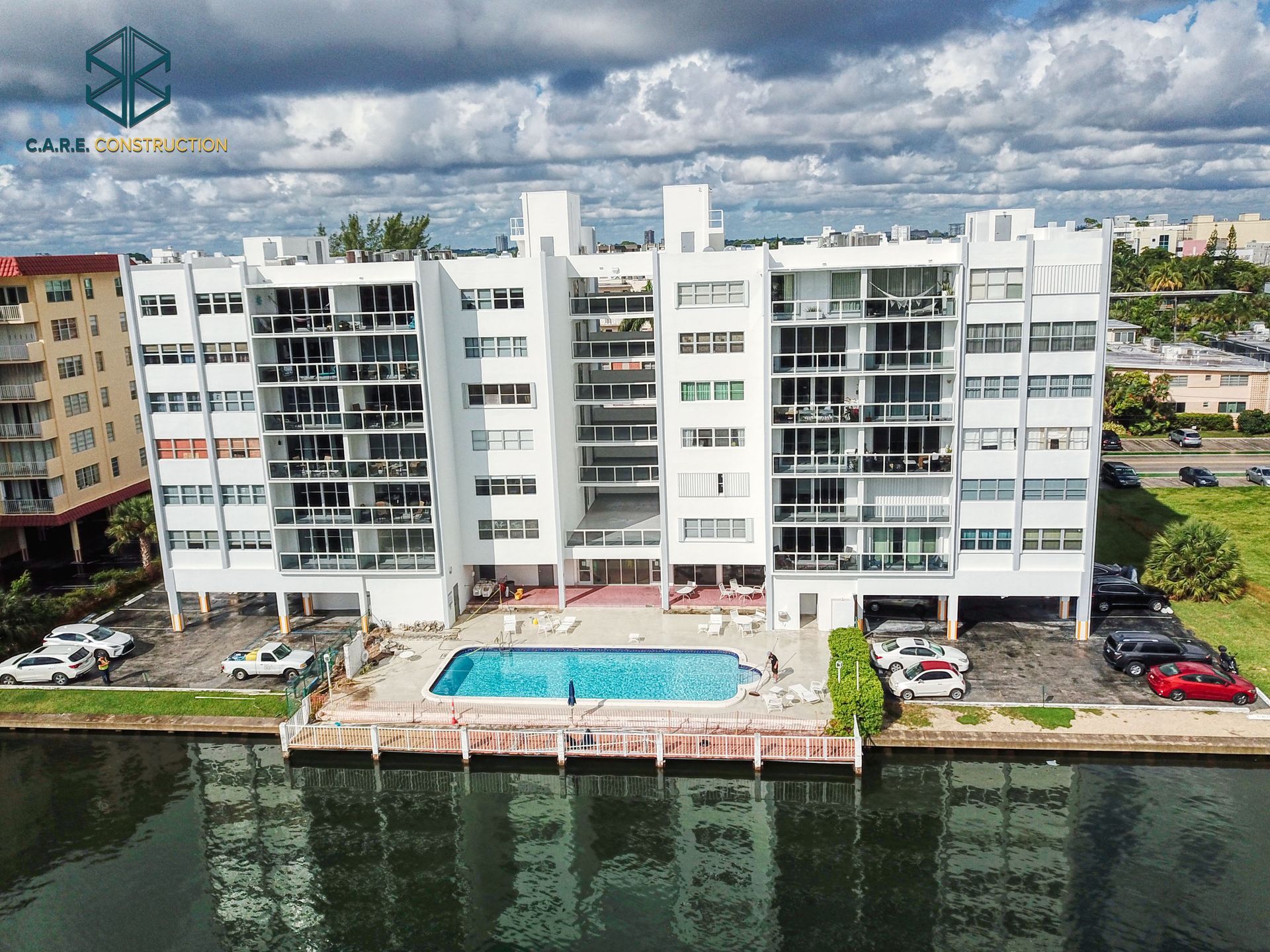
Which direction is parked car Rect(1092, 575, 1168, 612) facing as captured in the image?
to the viewer's right

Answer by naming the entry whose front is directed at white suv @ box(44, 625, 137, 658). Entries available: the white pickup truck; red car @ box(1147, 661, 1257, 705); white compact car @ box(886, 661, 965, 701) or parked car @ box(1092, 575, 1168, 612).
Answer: the white compact car

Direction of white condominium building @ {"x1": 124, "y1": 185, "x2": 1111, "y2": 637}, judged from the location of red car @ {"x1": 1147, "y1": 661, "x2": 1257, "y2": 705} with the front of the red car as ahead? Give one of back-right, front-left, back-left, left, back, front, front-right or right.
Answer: back

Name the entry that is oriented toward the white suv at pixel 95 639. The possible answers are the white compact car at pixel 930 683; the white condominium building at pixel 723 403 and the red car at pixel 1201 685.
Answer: the white compact car

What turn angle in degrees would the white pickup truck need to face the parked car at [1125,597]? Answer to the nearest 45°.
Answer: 0° — it already faces it

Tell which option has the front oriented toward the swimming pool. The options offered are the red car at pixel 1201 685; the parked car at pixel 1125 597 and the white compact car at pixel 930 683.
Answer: the white compact car

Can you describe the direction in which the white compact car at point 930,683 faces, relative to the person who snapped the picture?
facing to the left of the viewer

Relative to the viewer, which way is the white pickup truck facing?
to the viewer's right

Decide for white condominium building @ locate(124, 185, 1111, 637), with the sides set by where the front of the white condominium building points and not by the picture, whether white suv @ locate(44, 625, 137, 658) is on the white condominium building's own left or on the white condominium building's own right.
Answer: on the white condominium building's own right

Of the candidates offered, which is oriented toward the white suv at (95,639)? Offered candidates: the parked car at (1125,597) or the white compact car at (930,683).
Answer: the white compact car

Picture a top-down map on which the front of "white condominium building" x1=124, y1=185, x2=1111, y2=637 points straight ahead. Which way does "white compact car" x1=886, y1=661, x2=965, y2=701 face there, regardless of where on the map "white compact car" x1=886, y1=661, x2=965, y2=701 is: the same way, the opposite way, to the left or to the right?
to the right

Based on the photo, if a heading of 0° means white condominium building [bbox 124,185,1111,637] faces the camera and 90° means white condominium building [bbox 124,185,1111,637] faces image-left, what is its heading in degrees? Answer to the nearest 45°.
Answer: approximately 0°

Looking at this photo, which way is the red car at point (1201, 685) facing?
to the viewer's right
